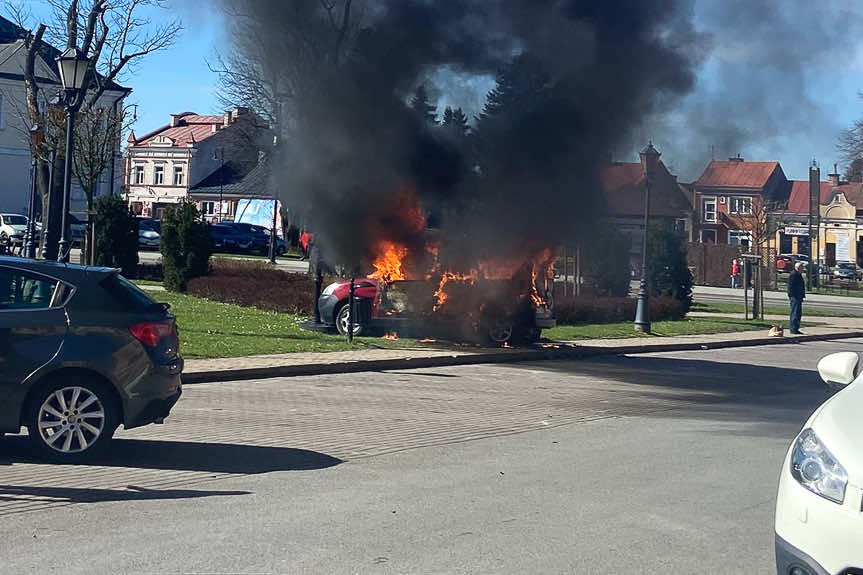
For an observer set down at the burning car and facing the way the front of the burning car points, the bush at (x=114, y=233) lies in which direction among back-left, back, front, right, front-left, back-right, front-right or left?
front-right

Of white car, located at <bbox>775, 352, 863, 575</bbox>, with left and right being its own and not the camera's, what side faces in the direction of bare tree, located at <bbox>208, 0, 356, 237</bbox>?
right

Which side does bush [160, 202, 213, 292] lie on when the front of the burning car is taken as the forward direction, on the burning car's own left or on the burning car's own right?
on the burning car's own right

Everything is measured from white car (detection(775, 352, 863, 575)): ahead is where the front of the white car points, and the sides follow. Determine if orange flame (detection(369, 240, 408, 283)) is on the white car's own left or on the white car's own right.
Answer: on the white car's own right

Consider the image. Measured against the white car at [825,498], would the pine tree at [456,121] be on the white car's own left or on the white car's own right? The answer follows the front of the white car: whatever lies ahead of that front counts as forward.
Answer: on the white car's own right

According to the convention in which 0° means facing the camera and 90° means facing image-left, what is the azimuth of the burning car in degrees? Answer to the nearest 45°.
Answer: approximately 90°

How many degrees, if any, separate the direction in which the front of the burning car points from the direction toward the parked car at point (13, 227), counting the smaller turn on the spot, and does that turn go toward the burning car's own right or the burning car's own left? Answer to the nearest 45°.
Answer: approximately 45° to the burning car's own right

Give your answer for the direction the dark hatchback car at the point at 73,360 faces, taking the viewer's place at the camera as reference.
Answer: facing to the left of the viewer

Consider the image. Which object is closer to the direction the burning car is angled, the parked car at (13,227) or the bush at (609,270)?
the parked car

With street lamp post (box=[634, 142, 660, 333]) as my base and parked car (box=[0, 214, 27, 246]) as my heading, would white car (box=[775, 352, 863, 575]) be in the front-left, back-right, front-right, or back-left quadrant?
back-left

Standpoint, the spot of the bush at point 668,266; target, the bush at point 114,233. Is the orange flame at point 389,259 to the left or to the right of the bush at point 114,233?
left

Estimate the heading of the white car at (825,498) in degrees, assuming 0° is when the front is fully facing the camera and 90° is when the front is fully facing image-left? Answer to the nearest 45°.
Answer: approximately 45°
